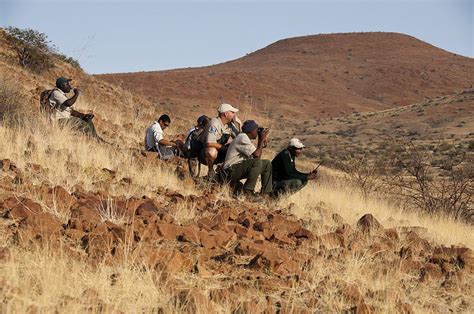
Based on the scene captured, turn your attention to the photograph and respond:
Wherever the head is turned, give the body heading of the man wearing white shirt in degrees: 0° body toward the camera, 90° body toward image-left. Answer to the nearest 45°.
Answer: approximately 270°

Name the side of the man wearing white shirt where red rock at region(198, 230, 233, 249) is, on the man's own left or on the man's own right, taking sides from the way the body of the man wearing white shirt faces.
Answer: on the man's own right

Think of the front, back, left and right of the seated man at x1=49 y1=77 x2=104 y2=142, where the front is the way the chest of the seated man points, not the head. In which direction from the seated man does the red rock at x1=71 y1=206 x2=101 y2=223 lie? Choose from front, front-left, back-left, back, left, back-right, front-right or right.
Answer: right

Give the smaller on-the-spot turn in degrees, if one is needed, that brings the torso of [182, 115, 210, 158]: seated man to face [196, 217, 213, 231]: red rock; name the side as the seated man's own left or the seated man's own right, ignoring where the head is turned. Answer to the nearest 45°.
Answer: approximately 90° to the seated man's own right

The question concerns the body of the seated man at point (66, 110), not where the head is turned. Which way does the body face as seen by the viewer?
to the viewer's right

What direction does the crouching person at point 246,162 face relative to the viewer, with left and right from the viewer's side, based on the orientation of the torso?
facing to the right of the viewer

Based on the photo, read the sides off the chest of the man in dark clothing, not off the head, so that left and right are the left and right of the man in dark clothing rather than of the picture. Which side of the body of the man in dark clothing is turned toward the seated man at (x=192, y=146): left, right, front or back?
back

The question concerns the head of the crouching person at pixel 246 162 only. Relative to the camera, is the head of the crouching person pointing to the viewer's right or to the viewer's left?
to the viewer's right

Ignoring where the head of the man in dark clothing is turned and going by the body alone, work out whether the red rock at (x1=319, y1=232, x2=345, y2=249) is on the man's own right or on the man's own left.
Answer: on the man's own right

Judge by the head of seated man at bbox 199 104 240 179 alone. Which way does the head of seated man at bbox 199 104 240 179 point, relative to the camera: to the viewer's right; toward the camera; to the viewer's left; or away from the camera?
to the viewer's right
